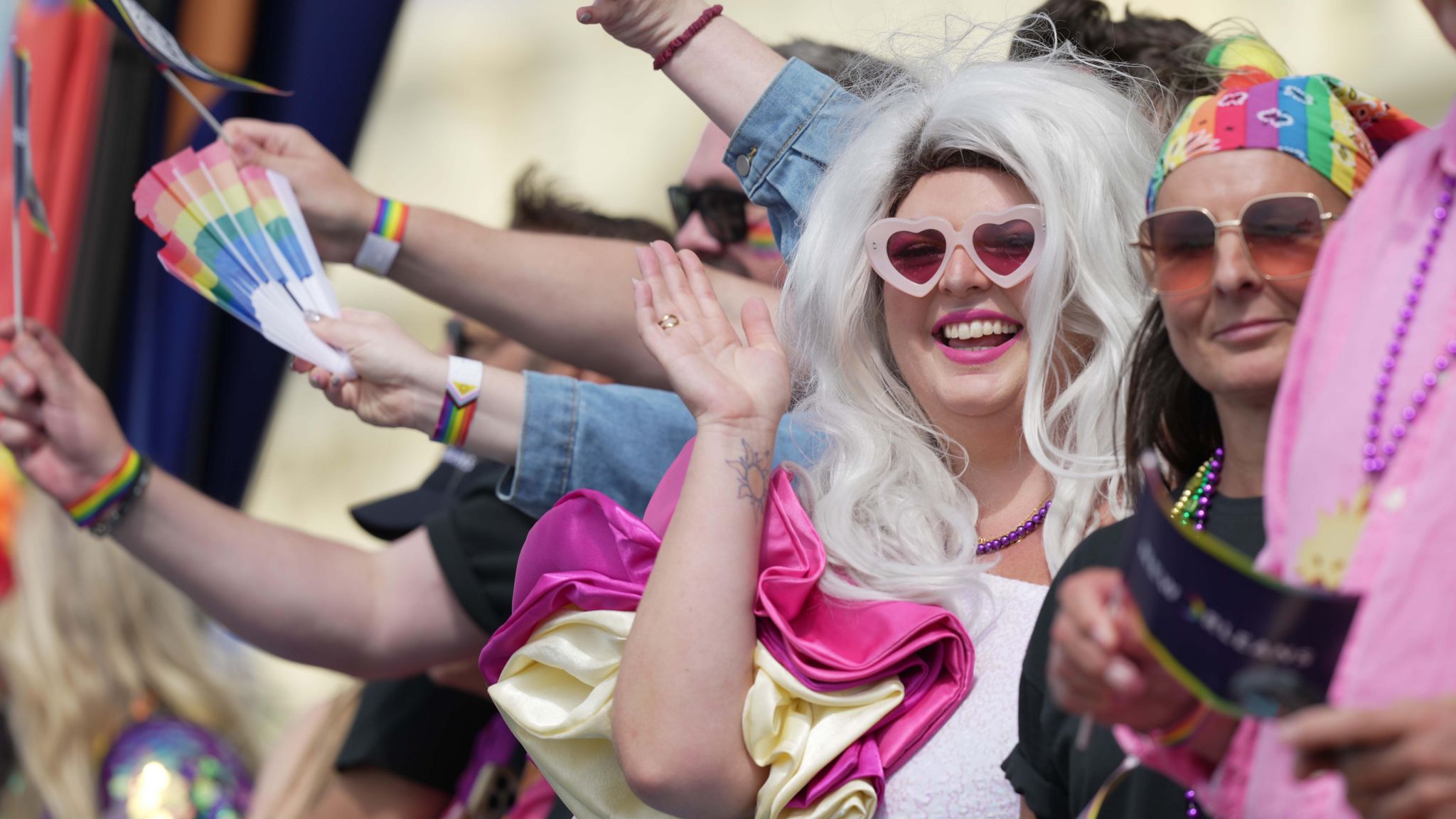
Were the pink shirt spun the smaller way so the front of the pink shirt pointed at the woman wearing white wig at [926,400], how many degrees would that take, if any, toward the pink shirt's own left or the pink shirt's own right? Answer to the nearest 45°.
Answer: approximately 90° to the pink shirt's own right

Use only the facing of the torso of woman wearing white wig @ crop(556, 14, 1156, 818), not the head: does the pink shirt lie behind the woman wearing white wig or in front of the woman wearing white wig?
in front

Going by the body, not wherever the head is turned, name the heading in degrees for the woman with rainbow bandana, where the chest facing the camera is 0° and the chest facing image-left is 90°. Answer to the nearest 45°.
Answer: approximately 0°

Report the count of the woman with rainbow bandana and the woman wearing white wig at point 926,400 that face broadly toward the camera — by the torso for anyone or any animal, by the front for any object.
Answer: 2
